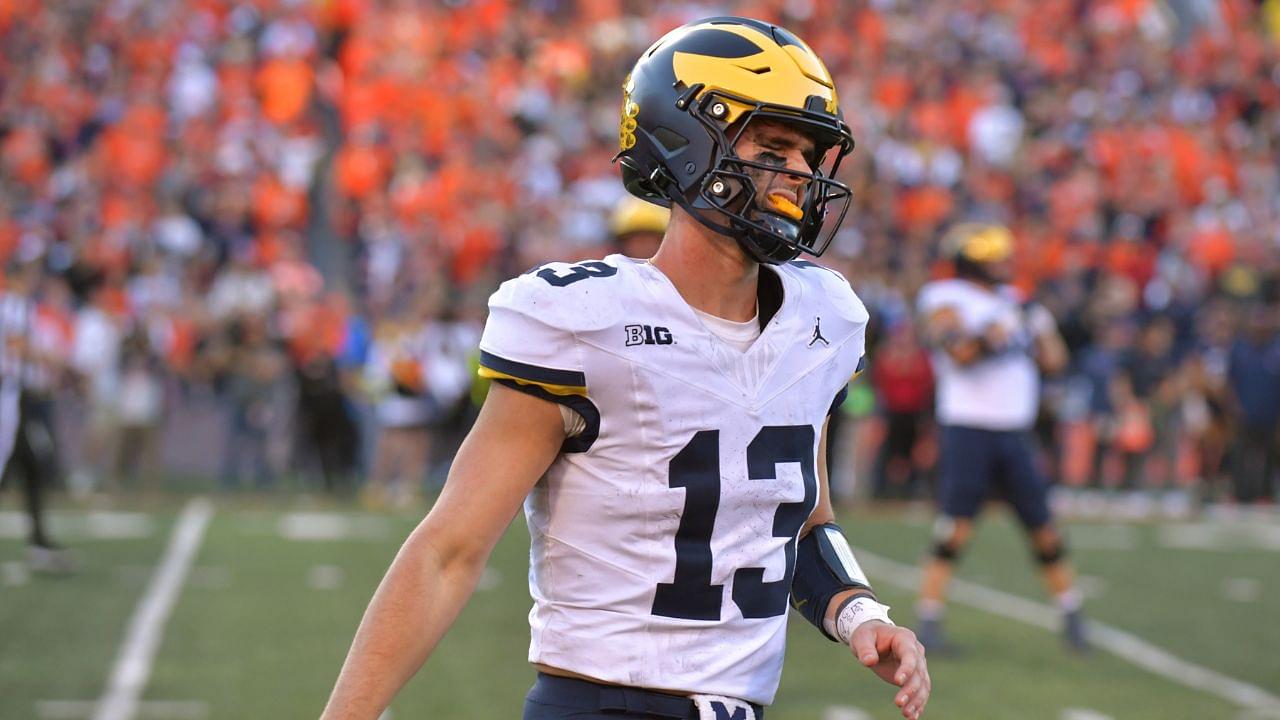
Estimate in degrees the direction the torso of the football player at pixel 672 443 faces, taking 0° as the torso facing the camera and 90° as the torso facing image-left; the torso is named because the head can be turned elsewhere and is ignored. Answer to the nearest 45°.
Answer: approximately 315°

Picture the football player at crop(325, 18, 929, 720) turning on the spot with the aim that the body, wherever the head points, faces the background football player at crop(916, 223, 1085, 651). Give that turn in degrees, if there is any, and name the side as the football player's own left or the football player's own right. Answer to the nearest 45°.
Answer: approximately 135° to the football player's own left
